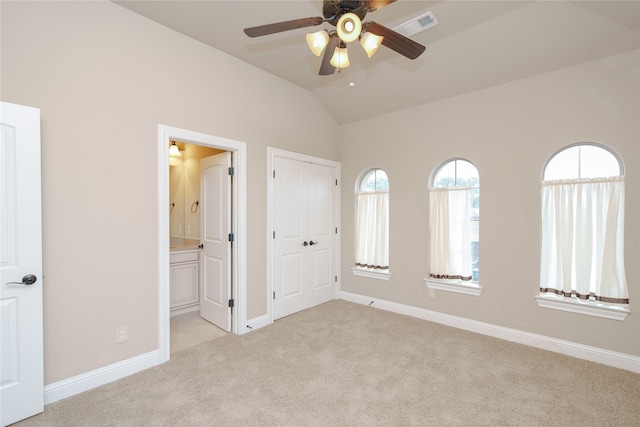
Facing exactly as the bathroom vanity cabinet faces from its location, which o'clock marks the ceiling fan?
The ceiling fan is roughly at 1 o'clock from the bathroom vanity cabinet.

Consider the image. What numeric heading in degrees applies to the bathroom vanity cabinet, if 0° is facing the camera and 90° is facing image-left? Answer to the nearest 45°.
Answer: approximately 315°

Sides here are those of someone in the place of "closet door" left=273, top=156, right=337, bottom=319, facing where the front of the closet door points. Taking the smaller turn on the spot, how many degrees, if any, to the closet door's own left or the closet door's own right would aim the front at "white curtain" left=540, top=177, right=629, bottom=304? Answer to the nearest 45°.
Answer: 0° — it already faces it

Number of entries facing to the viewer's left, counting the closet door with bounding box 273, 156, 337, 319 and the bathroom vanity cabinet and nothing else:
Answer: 0

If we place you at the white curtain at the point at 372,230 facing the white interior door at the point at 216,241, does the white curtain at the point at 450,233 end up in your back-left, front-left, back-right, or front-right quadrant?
back-left

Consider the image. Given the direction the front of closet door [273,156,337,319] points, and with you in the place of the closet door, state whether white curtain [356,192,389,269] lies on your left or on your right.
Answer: on your left

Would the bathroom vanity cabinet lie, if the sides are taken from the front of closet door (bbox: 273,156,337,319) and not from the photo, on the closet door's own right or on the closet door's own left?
on the closet door's own right

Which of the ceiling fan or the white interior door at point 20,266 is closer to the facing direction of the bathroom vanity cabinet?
the ceiling fan

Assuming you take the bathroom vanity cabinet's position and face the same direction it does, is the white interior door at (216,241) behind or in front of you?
in front

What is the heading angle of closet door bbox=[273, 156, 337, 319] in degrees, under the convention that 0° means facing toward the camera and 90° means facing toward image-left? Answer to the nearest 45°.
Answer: approximately 315°
